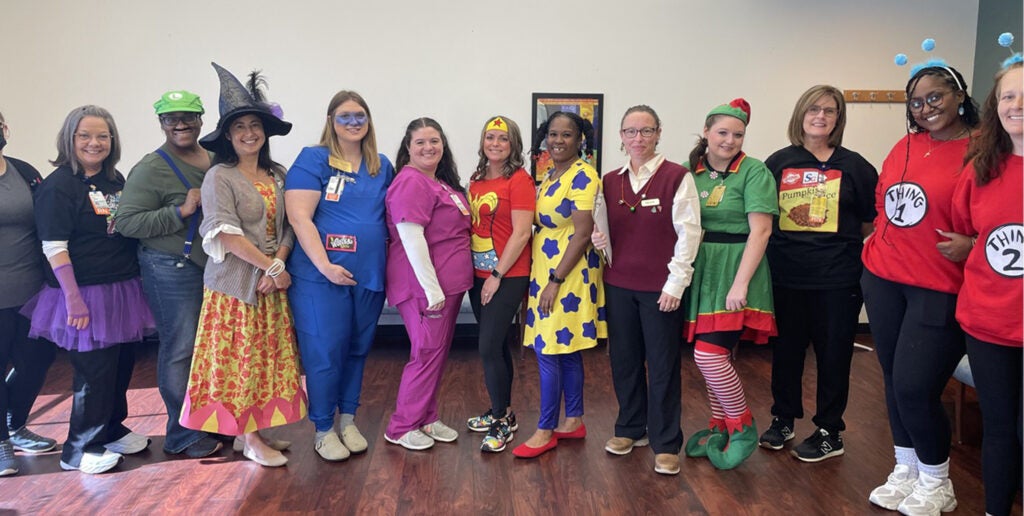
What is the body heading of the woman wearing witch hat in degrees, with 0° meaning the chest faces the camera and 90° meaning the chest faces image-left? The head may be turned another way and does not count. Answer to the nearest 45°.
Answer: approximately 315°

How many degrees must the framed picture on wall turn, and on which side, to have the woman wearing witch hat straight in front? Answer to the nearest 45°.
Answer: approximately 45° to its right

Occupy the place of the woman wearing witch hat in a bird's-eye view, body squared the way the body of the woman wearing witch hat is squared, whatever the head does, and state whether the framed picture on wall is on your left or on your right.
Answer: on your left

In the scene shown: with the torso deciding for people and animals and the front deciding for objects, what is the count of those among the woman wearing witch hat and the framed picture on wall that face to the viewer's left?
0

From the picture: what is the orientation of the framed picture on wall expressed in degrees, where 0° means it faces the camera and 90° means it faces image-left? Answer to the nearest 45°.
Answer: approximately 0°
